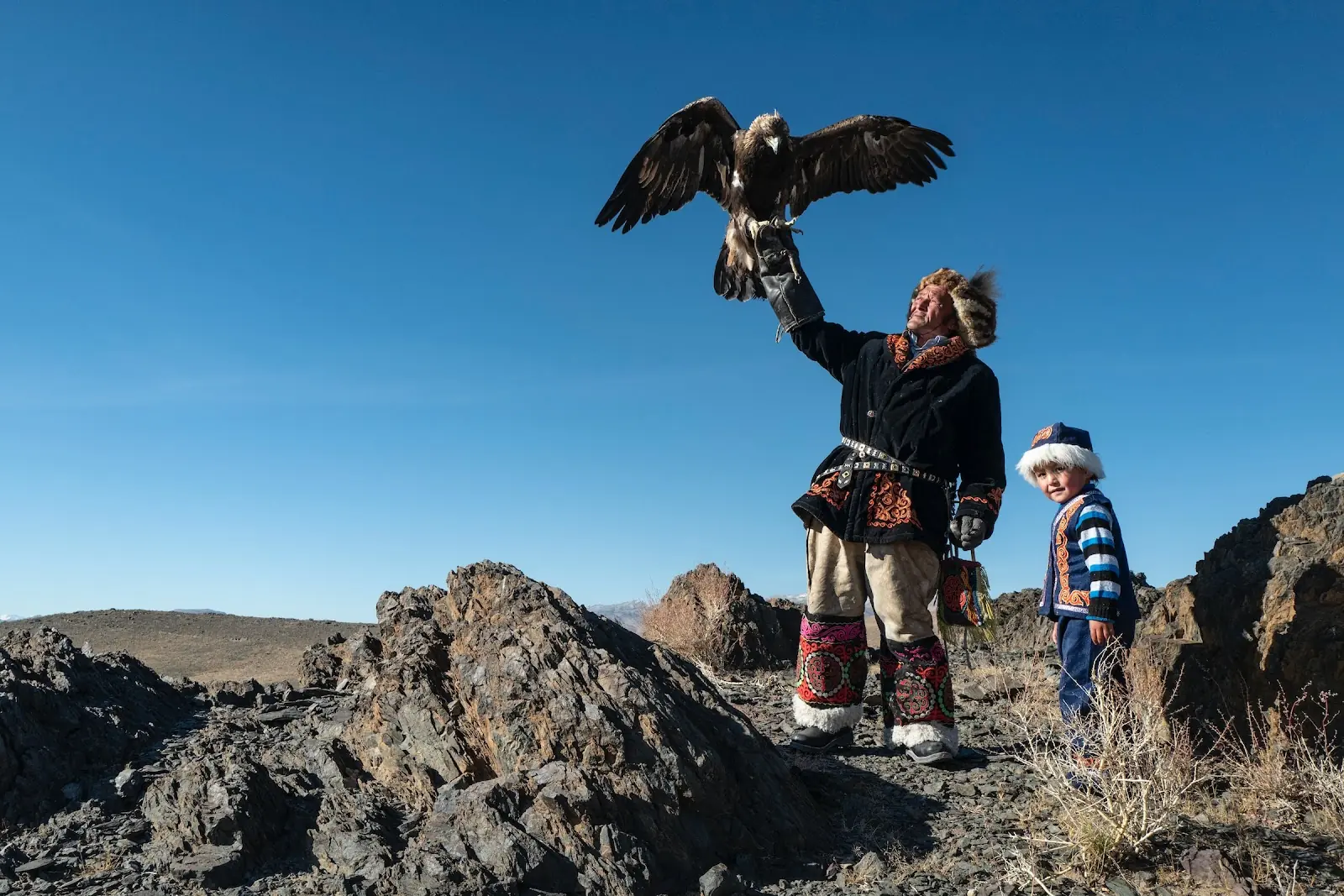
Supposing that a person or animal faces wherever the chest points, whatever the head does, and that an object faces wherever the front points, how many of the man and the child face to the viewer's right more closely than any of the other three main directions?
0

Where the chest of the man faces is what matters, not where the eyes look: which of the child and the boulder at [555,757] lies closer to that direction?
the boulder

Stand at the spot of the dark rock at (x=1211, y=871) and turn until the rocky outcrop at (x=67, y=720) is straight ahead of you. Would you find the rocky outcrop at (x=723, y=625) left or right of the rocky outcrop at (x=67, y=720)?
right

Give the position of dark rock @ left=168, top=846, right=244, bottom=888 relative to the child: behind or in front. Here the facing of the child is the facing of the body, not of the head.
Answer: in front

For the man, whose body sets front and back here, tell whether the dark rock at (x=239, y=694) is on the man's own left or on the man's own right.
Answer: on the man's own right

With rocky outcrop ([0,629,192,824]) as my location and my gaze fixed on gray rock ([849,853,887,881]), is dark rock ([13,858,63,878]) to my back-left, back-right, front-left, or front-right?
front-right

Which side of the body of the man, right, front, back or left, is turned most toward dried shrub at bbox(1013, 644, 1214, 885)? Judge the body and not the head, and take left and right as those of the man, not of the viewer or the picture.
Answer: left

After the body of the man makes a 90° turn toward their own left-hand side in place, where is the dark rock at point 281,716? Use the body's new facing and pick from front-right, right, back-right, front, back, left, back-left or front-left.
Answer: back-right

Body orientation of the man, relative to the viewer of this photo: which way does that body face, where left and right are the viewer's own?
facing the viewer and to the left of the viewer

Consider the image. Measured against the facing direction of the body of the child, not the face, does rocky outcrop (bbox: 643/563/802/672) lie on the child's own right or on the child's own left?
on the child's own right
